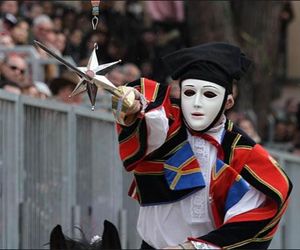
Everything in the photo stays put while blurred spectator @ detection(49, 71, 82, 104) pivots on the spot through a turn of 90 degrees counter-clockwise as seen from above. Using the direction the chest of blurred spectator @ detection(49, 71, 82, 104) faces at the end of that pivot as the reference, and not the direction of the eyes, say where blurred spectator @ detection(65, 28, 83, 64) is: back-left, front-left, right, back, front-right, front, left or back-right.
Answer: front-left

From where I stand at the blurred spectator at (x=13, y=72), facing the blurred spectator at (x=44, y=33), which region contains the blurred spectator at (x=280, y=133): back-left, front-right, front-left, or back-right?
front-right

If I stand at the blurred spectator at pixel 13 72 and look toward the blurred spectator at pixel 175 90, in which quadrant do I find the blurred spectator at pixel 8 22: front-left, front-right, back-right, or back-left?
back-left

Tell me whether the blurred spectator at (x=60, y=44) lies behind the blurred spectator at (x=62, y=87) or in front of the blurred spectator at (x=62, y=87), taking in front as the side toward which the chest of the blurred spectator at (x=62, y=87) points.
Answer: behind

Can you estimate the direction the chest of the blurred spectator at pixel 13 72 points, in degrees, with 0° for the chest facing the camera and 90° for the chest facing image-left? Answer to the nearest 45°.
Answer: approximately 315°

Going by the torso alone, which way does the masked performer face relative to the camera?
toward the camera

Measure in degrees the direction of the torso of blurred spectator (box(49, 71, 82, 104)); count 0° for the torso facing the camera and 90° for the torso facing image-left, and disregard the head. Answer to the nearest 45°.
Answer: approximately 315°

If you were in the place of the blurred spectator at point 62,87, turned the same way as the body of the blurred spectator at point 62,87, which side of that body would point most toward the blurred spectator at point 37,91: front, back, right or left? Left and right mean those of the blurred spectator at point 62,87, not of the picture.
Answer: right

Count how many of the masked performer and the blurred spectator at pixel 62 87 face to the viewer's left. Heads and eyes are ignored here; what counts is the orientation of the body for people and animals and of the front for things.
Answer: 0

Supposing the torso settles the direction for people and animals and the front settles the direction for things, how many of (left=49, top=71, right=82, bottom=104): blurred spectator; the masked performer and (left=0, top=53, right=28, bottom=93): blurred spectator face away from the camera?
0

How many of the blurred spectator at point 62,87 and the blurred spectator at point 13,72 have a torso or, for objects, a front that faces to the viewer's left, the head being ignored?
0
